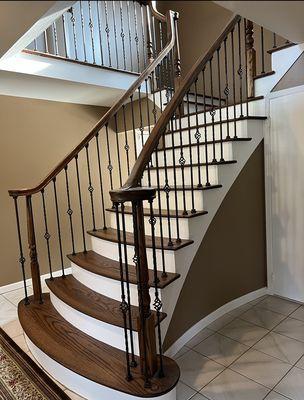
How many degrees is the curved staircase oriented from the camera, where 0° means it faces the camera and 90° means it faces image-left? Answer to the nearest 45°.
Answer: approximately 45°
